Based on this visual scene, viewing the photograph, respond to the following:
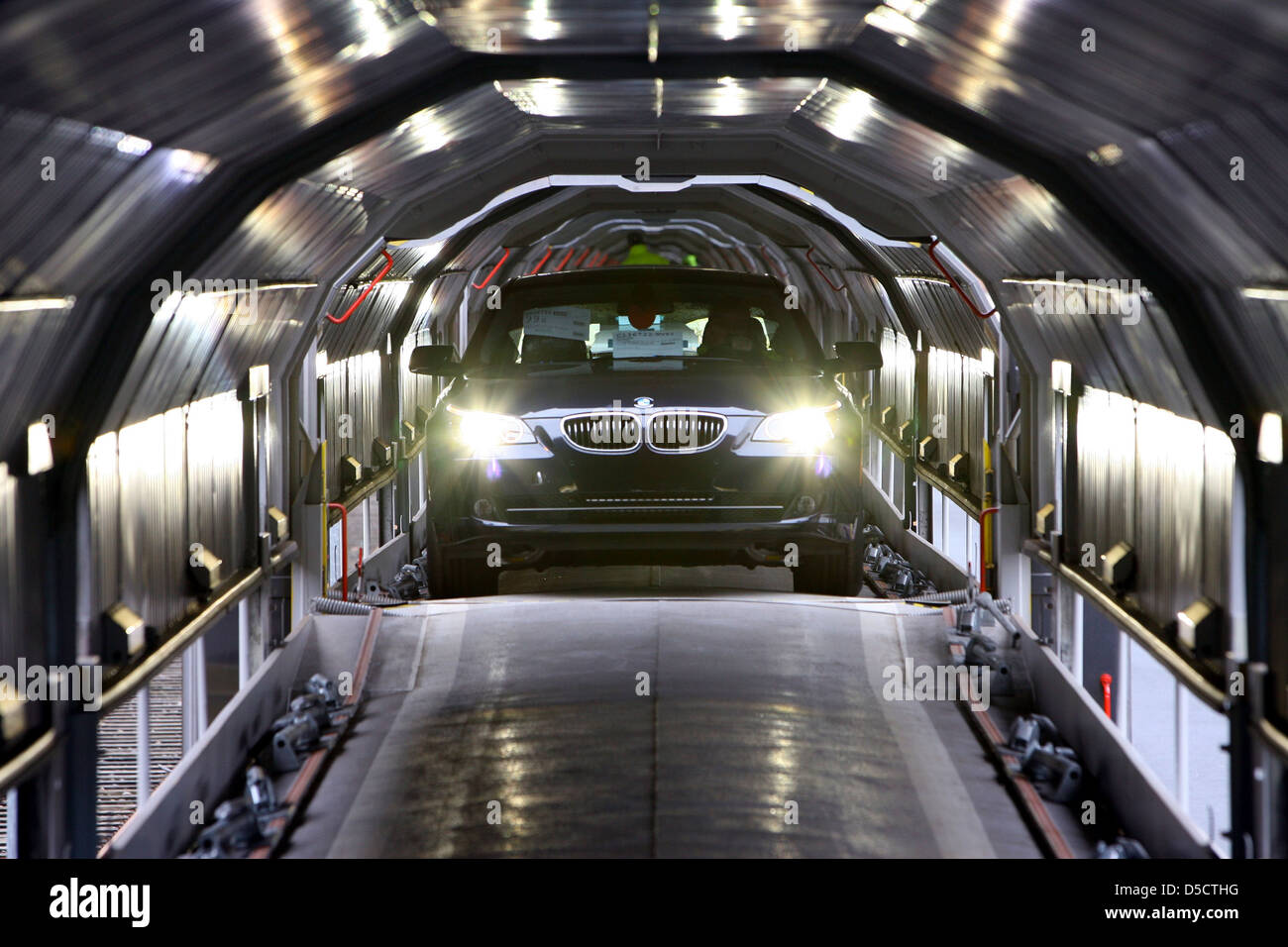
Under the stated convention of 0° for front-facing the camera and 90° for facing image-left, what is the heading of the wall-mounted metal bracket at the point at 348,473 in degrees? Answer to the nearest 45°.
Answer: approximately 270°

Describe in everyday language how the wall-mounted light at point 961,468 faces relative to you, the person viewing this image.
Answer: facing to the left of the viewer

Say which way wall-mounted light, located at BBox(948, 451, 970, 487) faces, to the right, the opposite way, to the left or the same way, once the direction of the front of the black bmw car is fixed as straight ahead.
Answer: to the right

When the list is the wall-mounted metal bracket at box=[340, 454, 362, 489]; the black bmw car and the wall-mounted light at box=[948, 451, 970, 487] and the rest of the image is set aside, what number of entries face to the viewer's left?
1

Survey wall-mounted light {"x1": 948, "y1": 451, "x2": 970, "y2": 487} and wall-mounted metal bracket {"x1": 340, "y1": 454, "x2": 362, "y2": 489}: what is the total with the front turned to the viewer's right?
1

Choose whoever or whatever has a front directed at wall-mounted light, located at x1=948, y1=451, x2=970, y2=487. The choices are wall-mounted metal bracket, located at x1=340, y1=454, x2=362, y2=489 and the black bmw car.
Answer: wall-mounted metal bracket, located at x1=340, y1=454, x2=362, y2=489

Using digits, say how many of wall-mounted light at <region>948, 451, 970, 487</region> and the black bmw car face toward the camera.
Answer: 1

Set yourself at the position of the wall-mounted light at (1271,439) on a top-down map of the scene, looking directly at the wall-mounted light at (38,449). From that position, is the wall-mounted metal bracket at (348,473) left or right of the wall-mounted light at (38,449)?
right

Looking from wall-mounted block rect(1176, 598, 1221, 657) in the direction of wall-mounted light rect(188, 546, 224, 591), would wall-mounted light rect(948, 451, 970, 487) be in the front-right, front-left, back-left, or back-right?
front-right

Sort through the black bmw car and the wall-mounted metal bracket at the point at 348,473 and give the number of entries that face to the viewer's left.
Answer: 0

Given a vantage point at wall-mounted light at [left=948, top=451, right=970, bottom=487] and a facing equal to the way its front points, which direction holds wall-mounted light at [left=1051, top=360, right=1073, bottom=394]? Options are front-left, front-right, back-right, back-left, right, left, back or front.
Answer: left

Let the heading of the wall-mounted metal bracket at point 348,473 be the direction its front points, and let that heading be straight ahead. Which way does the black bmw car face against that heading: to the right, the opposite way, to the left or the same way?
to the right

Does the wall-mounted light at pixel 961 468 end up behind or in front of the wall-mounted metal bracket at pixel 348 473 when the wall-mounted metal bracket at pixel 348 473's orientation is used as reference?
in front

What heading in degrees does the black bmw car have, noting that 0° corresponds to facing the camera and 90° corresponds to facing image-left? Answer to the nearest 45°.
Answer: approximately 0°

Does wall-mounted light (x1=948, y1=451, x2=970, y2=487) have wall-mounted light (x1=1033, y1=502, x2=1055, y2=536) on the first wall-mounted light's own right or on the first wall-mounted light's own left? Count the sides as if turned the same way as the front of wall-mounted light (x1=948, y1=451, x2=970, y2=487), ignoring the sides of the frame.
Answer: on the first wall-mounted light's own left
